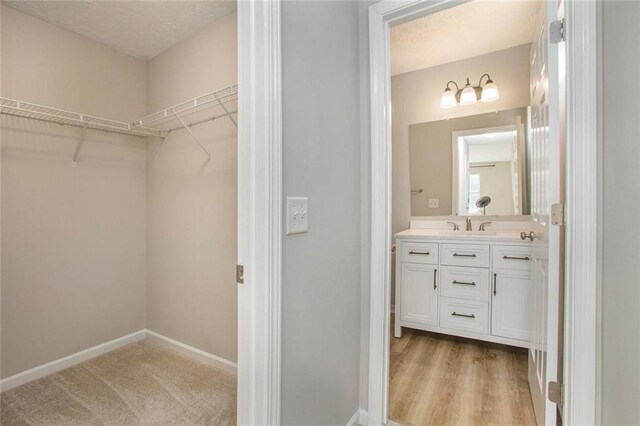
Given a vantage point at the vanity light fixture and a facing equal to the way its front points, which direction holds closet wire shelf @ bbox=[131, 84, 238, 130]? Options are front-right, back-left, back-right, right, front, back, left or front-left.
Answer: front-right

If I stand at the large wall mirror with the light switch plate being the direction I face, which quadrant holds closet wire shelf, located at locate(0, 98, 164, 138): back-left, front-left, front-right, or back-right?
front-right

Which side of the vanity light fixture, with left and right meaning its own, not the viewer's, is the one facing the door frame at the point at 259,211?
front

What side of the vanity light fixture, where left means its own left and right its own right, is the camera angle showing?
front

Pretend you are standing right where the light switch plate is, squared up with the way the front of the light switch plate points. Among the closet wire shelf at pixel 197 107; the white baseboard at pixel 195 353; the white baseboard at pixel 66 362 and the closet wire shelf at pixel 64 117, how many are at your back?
4

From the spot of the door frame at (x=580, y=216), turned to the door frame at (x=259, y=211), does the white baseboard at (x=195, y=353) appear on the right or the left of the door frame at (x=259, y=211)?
right

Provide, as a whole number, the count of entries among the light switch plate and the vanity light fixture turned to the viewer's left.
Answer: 0

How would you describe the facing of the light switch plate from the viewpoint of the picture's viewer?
facing the viewer and to the right of the viewer

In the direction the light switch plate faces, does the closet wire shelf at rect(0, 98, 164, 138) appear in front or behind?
behind
